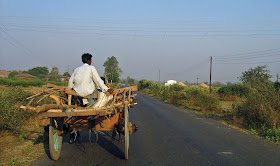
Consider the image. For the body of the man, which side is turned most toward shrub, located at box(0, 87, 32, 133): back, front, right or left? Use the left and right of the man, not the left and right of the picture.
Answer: left

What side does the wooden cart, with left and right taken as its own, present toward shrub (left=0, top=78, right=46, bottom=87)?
front

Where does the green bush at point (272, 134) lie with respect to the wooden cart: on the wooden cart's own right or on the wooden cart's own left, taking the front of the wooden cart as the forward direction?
on the wooden cart's own right

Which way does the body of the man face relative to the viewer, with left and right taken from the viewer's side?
facing away from the viewer and to the right of the viewer

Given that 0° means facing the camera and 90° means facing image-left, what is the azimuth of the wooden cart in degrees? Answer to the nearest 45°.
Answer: approximately 180°

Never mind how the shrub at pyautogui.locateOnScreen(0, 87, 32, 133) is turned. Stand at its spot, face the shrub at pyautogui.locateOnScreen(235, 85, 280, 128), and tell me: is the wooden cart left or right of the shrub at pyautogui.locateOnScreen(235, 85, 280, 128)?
right

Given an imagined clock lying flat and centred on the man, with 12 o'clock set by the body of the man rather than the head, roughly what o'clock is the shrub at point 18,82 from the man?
The shrub is roughly at 10 o'clock from the man.
